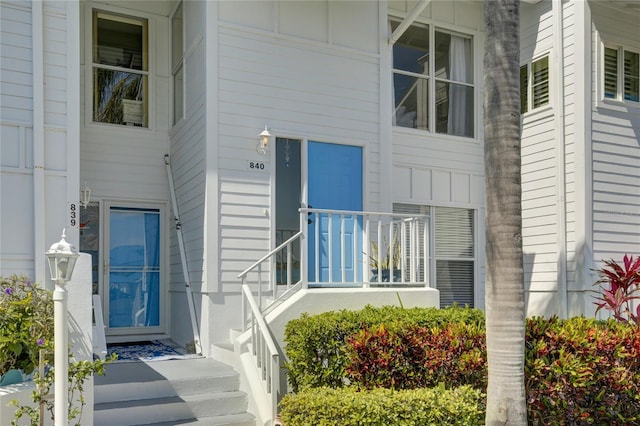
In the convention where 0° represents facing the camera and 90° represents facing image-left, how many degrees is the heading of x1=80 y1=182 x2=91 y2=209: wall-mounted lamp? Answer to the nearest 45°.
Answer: approximately 0°

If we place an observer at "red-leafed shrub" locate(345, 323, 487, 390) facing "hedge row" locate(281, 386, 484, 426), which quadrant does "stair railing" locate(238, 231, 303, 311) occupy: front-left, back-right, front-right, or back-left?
back-right

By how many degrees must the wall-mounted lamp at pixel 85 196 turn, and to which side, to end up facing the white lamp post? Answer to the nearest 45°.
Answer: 0° — it already faces it

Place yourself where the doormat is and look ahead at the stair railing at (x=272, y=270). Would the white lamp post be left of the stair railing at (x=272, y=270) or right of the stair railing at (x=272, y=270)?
right
